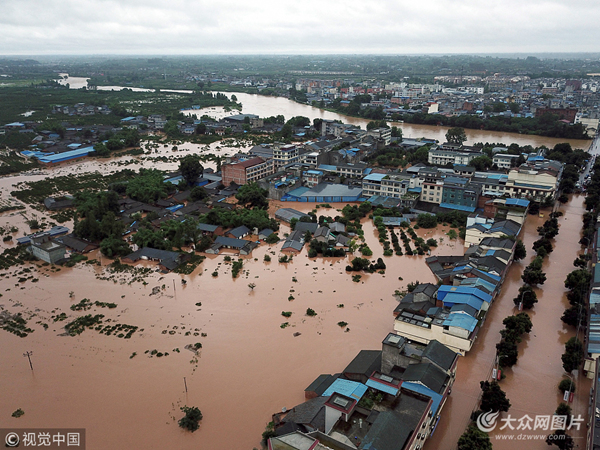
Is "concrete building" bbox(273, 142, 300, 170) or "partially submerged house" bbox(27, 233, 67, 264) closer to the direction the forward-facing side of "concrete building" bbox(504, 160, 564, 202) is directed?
the partially submerged house

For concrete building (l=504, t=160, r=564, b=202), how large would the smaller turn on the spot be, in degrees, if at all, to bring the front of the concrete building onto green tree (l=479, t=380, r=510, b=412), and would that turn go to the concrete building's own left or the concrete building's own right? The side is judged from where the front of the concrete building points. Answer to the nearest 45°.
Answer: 0° — it already faces it

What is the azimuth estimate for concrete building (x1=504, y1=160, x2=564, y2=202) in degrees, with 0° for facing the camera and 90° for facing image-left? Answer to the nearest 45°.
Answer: approximately 0°

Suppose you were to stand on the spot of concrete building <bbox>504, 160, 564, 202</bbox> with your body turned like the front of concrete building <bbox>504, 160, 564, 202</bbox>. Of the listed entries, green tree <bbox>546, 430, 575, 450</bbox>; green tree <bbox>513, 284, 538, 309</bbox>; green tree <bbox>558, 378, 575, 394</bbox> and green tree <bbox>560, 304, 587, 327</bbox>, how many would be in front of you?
4

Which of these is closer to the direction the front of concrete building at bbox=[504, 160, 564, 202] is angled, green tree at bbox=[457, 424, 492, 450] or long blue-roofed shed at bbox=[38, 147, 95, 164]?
the green tree

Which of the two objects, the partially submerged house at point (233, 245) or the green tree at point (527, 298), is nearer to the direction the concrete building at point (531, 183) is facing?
the green tree

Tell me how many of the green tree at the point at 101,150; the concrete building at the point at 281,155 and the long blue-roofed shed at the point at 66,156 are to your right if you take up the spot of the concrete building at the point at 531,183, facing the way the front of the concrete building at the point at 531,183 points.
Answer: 3

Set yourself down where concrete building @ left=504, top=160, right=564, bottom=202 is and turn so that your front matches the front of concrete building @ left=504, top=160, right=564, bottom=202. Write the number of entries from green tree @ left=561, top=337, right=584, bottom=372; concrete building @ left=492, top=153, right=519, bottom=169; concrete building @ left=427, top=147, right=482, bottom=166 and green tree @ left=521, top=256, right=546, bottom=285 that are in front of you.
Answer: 2

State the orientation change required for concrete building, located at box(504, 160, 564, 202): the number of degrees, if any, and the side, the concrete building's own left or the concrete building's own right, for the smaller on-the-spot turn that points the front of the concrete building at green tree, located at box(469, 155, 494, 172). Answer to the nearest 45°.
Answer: approximately 135° to the concrete building's own right

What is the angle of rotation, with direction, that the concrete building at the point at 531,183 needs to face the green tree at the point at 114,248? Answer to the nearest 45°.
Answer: approximately 45° to its right
